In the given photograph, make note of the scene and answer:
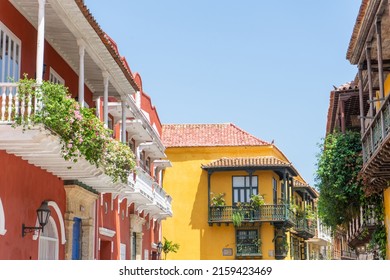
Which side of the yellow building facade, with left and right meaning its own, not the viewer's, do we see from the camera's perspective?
front

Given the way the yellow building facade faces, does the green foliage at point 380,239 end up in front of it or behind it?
in front

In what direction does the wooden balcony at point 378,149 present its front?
to the viewer's left

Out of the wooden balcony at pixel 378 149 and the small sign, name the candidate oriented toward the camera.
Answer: the small sign

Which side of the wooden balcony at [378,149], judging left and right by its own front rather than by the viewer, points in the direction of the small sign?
right

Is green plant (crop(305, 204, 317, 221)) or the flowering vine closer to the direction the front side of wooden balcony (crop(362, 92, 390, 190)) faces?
the flowering vine

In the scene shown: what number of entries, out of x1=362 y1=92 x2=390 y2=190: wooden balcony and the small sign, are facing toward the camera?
1

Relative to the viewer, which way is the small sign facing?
toward the camera

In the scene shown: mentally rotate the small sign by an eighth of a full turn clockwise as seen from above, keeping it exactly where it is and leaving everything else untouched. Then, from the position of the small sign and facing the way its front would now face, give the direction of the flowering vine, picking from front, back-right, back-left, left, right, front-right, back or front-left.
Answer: front-left

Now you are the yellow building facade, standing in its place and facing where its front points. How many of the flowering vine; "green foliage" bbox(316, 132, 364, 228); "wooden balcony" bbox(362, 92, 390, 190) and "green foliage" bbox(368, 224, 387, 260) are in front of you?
4

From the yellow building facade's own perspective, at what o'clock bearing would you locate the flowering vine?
The flowering vine is roughly at 12 o'clock from the yellow building facade.

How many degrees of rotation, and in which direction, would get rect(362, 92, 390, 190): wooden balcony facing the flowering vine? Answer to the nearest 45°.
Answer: approximately 45° to its left

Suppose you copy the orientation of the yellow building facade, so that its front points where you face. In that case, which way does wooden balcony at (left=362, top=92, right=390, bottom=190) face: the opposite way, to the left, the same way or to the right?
to the right

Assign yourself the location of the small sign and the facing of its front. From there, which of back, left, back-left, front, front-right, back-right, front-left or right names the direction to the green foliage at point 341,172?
front

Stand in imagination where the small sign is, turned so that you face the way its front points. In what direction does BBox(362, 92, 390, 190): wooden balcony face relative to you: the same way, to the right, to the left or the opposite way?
to the right
